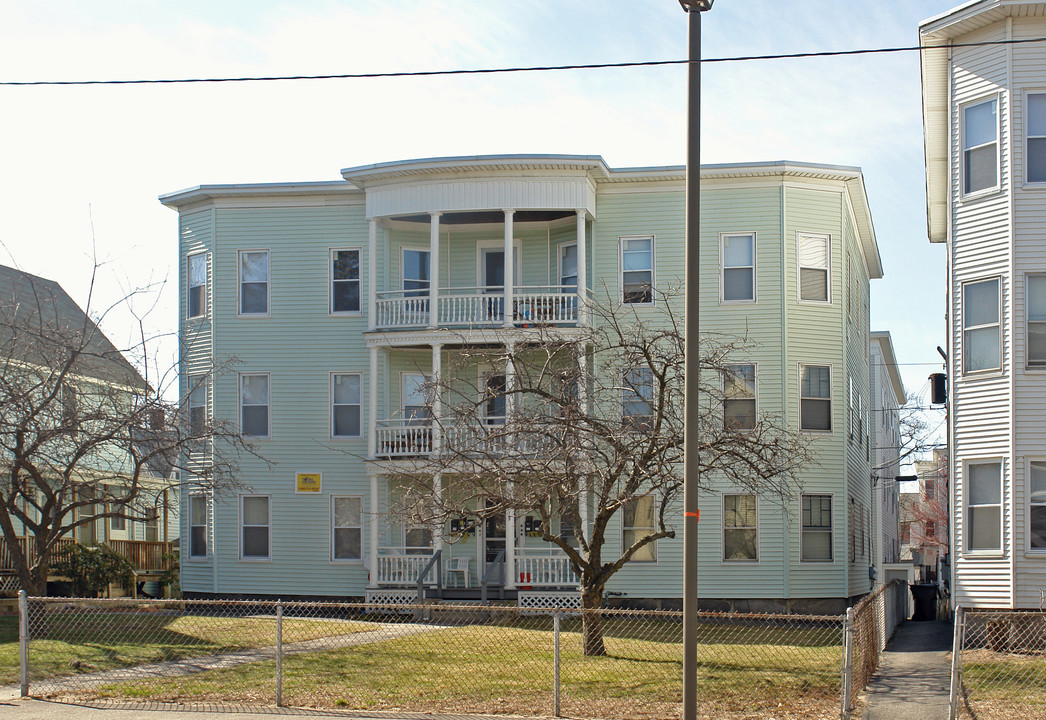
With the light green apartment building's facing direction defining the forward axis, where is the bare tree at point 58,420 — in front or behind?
in front

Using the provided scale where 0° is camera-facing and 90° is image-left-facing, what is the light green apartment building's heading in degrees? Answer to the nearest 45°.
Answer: approximately 0°

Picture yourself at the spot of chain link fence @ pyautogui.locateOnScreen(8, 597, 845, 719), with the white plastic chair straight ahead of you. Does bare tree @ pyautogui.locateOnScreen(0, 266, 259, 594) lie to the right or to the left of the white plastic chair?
left

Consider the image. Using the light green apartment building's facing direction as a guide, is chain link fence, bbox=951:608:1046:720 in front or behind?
in front

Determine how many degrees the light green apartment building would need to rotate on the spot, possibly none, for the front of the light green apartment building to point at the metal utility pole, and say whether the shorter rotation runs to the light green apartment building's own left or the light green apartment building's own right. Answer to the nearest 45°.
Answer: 0° — it already faces it
